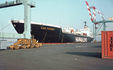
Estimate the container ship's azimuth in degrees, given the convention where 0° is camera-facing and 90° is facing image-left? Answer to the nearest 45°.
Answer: approximately 45°

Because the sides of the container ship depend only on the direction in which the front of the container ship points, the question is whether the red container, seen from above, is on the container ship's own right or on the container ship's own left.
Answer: on the container ship's own left
